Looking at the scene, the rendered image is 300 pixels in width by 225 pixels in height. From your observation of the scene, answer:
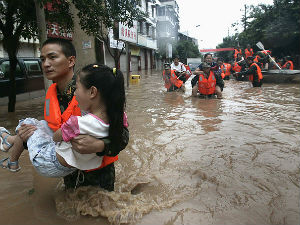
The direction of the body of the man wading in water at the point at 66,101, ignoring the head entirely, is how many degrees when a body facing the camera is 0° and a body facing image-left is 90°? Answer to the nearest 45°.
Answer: approximately 45°

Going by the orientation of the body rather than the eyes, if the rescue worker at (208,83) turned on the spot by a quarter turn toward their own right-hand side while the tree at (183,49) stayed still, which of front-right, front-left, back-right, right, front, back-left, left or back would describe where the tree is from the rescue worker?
right

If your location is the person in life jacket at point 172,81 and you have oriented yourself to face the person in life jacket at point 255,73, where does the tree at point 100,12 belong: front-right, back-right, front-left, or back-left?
back-left

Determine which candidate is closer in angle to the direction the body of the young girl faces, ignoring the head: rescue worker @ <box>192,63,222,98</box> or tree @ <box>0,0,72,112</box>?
the tree
